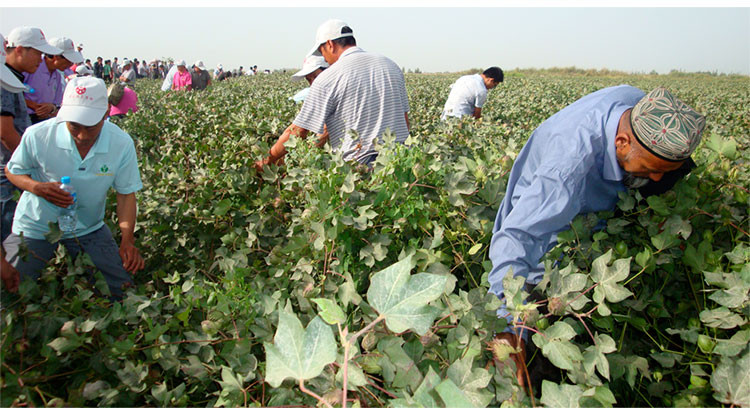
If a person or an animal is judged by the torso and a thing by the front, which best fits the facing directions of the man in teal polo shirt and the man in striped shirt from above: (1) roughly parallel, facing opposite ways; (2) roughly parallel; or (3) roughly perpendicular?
roughly parallel, facing opposite ways

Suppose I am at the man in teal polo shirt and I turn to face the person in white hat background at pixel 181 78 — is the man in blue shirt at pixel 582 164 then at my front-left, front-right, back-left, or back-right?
back-right

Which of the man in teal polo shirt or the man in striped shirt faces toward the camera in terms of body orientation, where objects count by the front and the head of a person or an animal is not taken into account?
the man in teal polo shirt

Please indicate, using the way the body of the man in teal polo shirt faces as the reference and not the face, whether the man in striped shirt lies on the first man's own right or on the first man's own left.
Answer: on the first man's own left

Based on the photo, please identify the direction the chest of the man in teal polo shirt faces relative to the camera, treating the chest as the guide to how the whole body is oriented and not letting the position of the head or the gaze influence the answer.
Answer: toward the camera

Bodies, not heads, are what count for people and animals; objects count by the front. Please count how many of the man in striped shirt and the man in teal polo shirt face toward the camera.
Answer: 1

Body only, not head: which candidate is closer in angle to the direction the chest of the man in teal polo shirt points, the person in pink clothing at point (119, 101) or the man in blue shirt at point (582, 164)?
the man in blue shirt

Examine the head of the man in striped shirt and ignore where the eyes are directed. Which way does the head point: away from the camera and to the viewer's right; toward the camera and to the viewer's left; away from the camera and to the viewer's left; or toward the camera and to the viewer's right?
away from the camera and to the viewer's left

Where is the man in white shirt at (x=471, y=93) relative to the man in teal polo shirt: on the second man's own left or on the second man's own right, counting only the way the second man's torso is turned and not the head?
on the second man's own left

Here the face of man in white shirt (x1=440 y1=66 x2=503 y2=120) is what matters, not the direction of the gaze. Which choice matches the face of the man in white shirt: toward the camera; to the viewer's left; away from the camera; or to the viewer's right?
to the viewer's right

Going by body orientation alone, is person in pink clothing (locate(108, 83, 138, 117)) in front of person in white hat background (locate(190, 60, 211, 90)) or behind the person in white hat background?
in front

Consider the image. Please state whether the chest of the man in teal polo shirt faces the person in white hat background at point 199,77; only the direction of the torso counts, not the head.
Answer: no
